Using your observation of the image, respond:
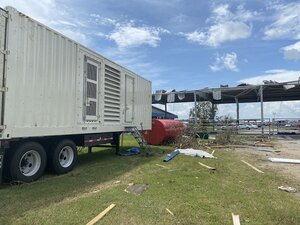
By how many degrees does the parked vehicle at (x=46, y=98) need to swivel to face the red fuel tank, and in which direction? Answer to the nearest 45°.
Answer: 0° — it already faces it

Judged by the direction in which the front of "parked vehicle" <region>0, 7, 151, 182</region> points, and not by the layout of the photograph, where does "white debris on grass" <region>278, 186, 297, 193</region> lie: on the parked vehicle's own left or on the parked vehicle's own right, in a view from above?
on the parked vehicle's own right

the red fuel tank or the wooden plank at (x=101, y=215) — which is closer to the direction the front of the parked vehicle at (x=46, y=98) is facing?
the red fuel tank

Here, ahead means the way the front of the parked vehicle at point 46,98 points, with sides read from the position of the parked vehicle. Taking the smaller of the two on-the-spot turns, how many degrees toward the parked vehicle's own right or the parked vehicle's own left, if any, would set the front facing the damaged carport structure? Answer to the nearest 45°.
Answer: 0° — it already faces it

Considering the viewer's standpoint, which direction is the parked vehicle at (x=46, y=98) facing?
facing away from the viewer and to the right of the viewer

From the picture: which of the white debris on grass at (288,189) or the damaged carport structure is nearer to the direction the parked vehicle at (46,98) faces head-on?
the damaged carport structure

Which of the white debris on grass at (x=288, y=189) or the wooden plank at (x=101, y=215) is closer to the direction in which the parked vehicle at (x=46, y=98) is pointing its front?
the white debris on grass

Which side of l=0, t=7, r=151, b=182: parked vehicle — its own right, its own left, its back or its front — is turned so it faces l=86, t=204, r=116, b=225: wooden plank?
right
